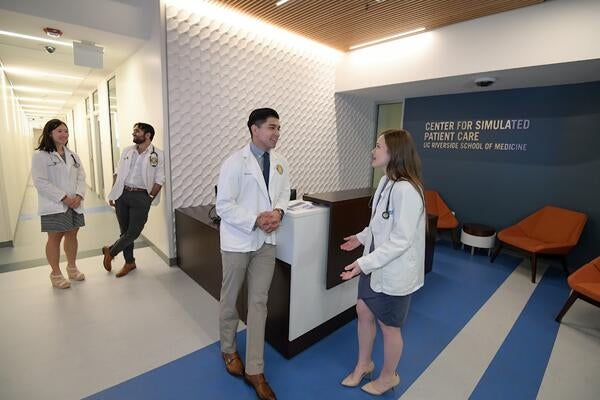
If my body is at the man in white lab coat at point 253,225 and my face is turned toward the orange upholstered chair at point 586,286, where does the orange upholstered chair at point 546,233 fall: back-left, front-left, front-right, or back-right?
front-left

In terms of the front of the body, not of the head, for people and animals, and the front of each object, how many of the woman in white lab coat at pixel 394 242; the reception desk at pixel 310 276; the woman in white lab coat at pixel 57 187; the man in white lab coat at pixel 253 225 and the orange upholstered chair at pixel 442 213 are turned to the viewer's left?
1

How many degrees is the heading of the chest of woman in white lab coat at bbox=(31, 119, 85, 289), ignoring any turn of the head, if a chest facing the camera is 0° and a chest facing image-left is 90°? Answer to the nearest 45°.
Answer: approximately 315°

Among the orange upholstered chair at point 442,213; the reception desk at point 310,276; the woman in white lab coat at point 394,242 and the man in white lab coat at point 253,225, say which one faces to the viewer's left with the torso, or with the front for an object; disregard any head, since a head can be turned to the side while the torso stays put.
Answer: the woman in white lab coat

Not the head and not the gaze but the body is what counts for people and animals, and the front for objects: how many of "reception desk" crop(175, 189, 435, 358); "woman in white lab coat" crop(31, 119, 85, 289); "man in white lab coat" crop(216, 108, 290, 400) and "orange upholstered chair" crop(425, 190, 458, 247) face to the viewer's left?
0

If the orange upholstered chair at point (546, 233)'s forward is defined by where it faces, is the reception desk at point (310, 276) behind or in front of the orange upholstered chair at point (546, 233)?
in front

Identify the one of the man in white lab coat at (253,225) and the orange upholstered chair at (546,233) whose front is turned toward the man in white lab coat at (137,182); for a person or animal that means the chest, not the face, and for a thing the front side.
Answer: the orange upholstered chair

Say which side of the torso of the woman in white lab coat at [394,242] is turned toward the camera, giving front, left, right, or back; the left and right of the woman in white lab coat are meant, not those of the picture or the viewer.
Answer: left

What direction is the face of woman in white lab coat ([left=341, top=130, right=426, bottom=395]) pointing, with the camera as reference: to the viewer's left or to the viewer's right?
to the viewer's left

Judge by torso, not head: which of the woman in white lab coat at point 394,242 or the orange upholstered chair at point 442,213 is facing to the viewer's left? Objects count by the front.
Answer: the woman in white lab coat

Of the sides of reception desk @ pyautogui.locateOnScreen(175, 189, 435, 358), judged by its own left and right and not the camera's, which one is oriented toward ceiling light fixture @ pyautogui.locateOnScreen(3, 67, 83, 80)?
back

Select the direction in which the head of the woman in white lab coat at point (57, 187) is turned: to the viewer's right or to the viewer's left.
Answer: to the viewer's right

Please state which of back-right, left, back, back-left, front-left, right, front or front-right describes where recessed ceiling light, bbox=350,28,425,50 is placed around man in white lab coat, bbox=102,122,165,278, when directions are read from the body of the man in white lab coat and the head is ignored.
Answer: back-left

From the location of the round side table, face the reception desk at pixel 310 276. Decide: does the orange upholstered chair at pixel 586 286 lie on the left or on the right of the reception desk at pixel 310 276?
left

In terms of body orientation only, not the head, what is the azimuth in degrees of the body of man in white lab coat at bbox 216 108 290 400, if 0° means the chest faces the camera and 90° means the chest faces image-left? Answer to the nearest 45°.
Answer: approximately 315°
